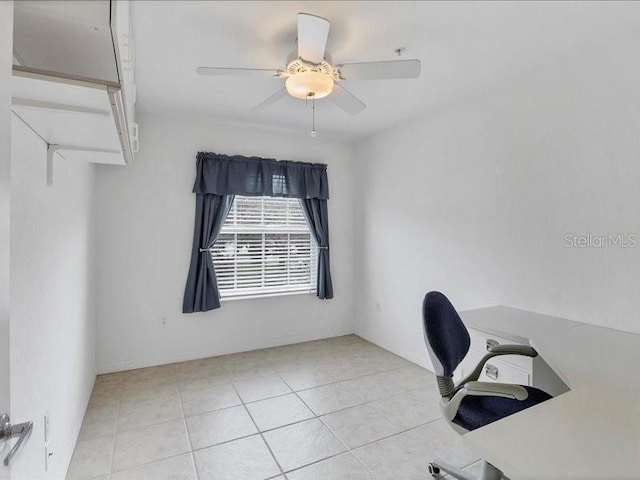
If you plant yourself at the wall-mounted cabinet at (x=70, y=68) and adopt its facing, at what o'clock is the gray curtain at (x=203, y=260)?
The gray curtain is roughly at 10 o'clock from the wall-mounted cabinet.

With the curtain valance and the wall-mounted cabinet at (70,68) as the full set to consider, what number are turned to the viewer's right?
1

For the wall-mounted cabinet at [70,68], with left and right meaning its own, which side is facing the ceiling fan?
front

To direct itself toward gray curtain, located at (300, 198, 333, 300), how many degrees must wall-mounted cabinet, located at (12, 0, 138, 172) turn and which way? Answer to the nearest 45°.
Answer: approximately 45° to its left

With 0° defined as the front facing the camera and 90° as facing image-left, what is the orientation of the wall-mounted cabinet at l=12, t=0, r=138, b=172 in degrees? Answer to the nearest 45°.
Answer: approximately 270°

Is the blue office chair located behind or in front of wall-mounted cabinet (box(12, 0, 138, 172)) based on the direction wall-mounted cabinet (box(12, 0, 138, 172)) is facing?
in front

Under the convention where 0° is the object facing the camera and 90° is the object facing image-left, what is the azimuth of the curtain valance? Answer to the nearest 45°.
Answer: approximately 0°
